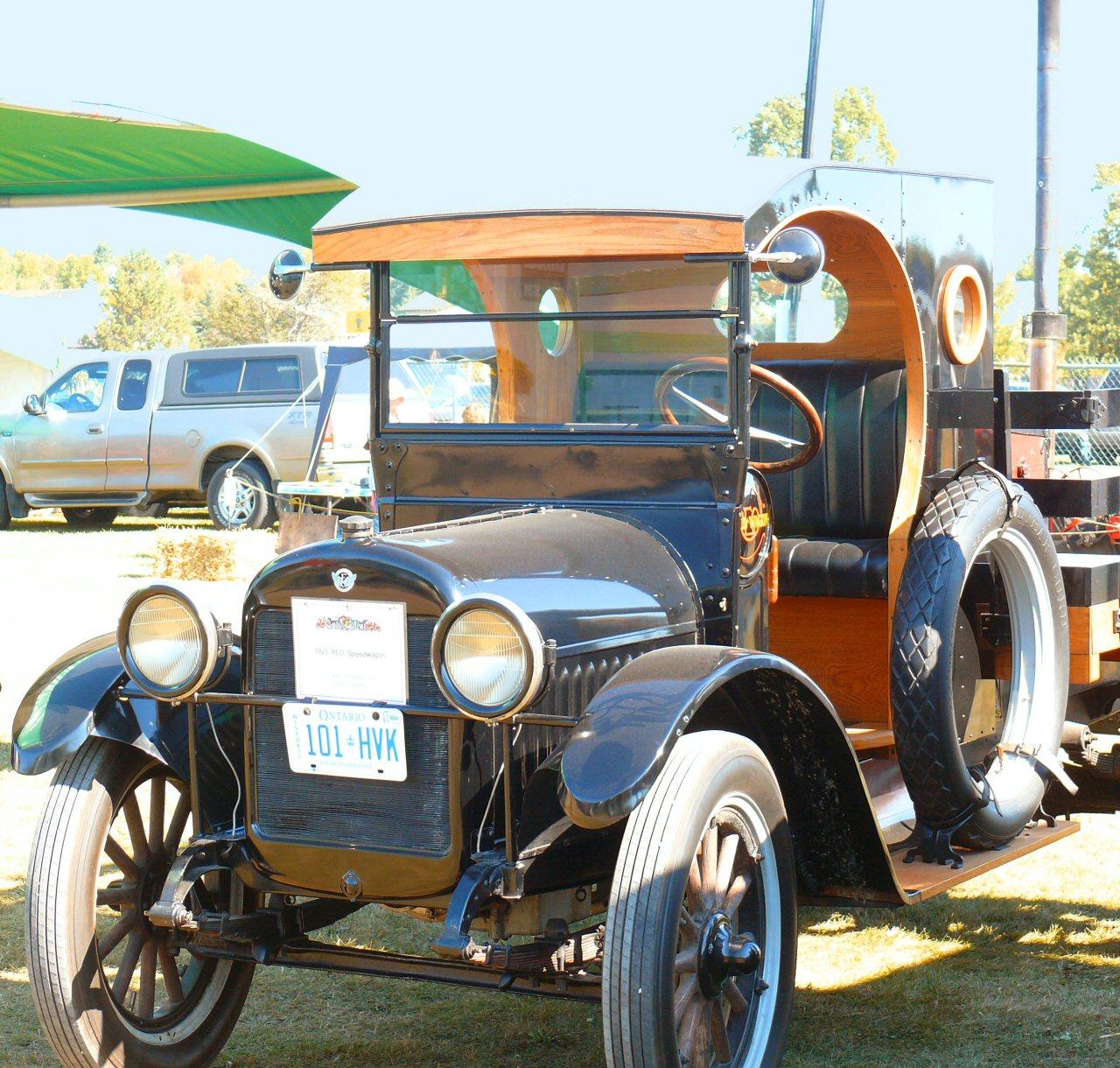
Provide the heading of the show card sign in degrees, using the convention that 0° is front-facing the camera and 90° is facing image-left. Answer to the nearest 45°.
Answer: approximately 0°

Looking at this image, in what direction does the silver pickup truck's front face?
to the viewer's left

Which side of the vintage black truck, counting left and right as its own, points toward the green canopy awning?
right

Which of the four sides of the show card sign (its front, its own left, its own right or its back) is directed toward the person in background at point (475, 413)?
back

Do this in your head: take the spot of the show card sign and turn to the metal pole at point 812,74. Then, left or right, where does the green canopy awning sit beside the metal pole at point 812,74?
left

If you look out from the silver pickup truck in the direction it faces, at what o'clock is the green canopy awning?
The green canopy awning is roughly at 9 o'clock from the silver pickup truck.

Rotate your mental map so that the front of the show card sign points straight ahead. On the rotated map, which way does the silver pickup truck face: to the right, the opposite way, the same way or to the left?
to the right

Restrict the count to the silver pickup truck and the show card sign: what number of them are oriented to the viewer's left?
1

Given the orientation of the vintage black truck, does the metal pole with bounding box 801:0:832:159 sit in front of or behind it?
behind

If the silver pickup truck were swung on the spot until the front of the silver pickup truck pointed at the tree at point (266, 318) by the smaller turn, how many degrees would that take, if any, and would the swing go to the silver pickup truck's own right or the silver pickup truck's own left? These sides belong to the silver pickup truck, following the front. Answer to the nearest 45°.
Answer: approximately 90° to the silver pickup truck's own right

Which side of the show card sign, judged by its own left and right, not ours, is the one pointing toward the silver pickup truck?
back

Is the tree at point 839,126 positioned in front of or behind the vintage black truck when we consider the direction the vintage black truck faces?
behind
